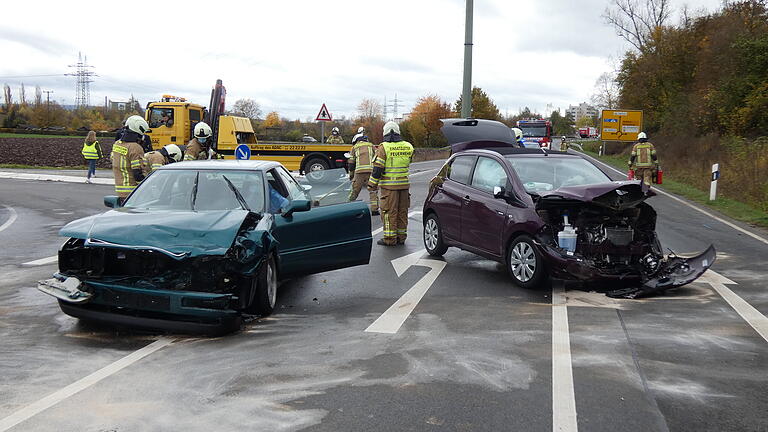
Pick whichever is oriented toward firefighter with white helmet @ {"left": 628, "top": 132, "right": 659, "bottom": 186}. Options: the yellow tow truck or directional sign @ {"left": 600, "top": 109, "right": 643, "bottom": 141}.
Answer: the directional sign

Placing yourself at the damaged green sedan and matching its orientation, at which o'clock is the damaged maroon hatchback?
The damaged maroon hatchback is roughly at 7 o'clock from the damaged green sedan.

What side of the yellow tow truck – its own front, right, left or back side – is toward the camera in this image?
left

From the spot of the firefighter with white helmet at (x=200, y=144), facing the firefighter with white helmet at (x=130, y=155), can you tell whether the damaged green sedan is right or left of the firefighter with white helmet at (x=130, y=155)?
left

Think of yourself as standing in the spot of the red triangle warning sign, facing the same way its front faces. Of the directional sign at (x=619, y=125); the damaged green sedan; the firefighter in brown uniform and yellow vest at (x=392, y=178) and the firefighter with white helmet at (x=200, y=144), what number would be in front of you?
3

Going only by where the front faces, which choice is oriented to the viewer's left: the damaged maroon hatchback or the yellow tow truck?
the yellow tow truck

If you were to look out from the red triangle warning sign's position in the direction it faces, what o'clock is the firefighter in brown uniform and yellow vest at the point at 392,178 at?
The firefighter in brown uniform and yellow vest is roughly at 12 o'clock from the red triangle warning sign.

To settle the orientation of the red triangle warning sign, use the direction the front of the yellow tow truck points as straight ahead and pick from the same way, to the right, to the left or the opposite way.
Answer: to the left

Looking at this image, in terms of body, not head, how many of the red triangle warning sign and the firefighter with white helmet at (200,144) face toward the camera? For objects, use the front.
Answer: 2

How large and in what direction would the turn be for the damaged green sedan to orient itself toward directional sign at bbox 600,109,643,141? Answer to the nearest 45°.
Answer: approximately 180°

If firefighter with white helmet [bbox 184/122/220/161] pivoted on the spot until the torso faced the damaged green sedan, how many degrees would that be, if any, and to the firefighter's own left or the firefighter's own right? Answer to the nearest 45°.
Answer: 0° — they already face it
